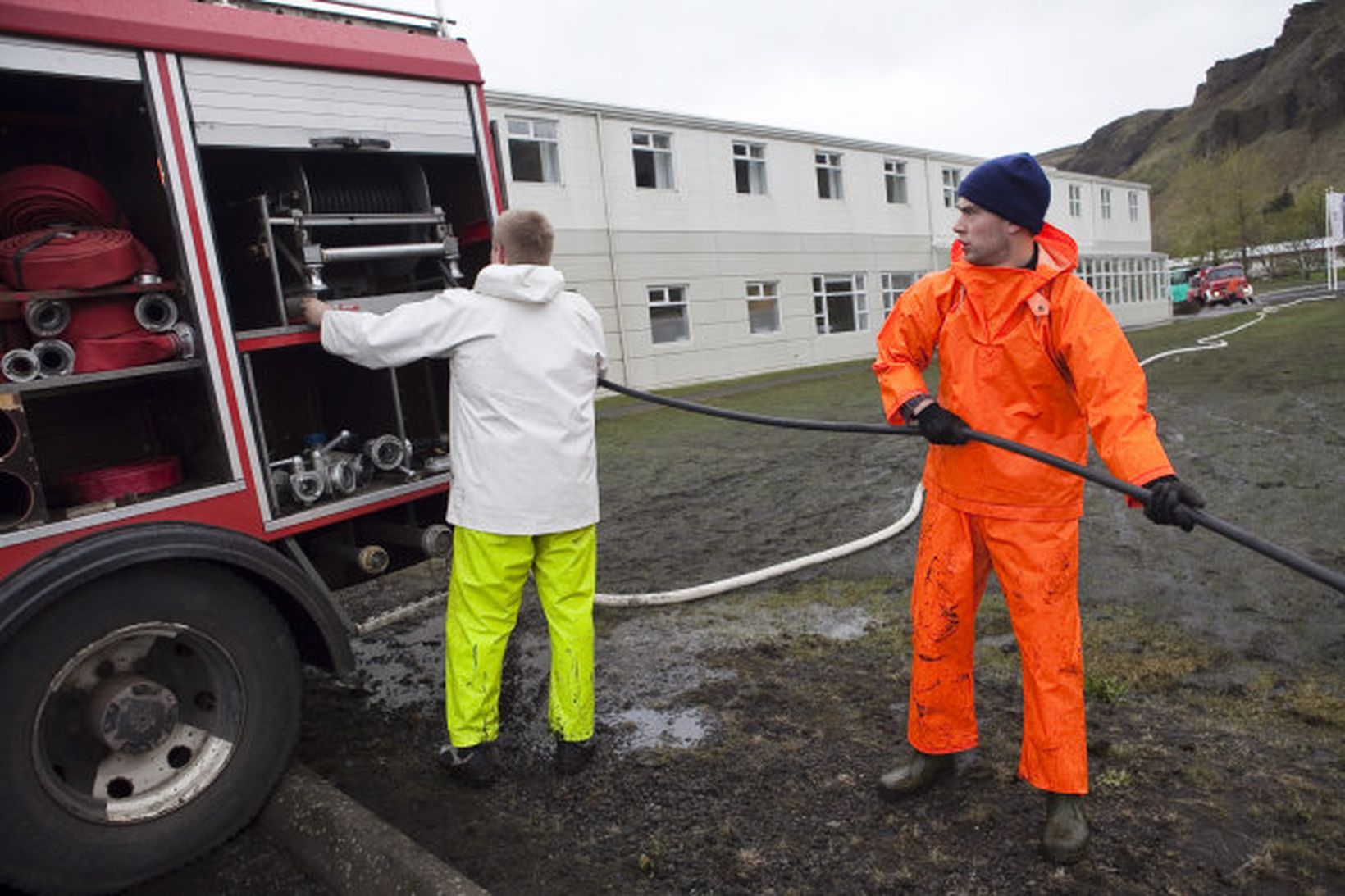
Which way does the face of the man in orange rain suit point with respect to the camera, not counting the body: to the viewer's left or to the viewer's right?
to the viewer's left

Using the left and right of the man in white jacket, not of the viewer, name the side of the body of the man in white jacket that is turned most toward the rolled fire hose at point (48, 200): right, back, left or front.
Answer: left

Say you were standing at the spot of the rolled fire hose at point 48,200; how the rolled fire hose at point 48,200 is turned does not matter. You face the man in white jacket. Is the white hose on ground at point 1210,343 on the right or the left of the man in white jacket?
left

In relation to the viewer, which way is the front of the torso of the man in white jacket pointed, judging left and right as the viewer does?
facing away from the viewer

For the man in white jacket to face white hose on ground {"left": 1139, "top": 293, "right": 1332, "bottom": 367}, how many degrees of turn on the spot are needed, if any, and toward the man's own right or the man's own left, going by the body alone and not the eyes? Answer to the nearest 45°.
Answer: approximately 45° to the man's own right

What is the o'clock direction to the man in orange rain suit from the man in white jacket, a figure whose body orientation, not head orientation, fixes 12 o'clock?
The man in orange rain suit is roughly at 4 o'clock from the man in white jacket.

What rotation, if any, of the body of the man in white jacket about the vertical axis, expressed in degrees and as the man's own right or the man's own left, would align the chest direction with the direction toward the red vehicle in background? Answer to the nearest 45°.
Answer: approximately 45° to the man's own right

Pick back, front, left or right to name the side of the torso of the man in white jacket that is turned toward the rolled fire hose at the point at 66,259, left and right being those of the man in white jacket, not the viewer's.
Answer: left
